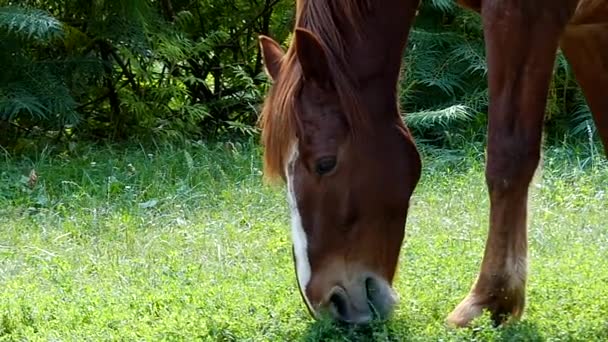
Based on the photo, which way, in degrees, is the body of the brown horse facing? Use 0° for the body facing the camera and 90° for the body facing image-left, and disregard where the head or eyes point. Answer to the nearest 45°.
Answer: approximately 90°

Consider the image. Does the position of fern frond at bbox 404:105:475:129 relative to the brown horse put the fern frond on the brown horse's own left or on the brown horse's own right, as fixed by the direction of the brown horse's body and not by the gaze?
on the brown horse's own right

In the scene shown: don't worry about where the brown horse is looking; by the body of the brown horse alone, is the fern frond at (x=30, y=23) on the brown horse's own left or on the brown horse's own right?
on the brown horse's own right
